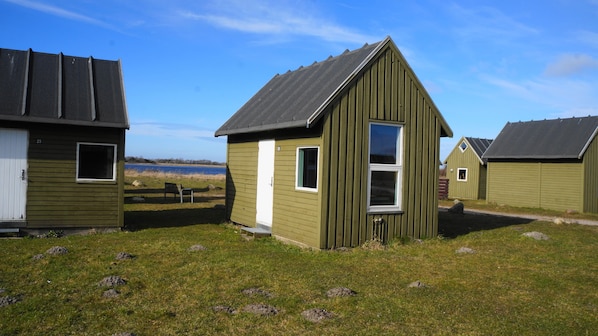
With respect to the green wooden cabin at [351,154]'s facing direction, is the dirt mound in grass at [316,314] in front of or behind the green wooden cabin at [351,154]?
in front

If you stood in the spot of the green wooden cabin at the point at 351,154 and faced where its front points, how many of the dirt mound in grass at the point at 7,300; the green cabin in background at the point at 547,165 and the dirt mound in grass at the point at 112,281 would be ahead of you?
2

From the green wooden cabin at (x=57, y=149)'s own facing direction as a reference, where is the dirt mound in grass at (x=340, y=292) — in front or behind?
in front

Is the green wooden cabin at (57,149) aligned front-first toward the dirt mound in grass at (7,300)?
yes

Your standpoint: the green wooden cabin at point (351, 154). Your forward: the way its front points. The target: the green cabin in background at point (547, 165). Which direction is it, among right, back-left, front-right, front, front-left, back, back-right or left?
back

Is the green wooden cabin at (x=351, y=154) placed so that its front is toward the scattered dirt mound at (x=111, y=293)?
yes

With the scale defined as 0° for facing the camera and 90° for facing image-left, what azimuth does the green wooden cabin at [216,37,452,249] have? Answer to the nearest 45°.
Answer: approximately 45°

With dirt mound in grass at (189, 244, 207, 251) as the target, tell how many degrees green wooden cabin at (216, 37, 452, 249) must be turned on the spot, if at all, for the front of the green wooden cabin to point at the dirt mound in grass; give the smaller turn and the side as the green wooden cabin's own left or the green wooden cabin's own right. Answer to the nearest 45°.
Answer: approximately 45° to the green wooden cabin's own right

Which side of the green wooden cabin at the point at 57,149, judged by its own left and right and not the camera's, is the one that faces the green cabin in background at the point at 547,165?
left

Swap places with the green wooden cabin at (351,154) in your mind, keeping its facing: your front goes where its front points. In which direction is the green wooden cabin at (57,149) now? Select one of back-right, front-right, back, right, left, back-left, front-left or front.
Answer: front-right

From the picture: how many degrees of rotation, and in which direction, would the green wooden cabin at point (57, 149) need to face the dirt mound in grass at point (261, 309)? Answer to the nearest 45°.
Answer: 0° — it already faces it

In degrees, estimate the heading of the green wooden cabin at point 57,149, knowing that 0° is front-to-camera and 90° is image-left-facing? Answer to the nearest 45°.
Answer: approximately 0°

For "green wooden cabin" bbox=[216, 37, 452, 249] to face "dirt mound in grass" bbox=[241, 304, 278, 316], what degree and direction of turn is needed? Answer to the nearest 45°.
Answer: approximately 45° to its left

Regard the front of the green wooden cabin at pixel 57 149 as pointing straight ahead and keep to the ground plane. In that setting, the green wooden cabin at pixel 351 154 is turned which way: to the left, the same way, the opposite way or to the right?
to the right
